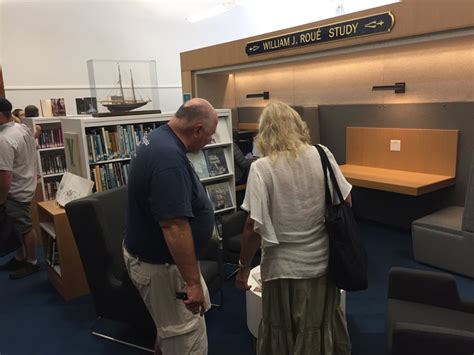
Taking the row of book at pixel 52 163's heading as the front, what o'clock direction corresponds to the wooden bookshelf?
The wooden bookshelf is roughly at 12 o'clock from the row of book.

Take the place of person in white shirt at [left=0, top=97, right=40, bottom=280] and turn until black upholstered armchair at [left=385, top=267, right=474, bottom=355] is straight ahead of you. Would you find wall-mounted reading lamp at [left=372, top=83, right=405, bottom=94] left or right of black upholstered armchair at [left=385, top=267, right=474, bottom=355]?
left

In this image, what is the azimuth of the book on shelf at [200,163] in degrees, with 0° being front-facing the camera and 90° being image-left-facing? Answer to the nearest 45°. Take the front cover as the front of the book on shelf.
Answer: approximately 0°

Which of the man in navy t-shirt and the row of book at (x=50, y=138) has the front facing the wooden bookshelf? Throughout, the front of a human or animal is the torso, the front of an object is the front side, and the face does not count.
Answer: the row of book

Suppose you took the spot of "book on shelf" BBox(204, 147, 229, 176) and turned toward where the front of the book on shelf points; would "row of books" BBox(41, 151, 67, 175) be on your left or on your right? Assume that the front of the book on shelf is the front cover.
on your right

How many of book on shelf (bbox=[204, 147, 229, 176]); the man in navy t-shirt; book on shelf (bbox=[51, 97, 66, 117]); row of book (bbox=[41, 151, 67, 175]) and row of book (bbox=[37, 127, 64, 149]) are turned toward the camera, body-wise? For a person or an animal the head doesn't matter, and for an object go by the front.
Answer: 4

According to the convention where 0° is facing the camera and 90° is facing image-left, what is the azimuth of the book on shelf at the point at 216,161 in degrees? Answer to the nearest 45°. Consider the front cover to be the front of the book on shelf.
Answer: approximately 0°
